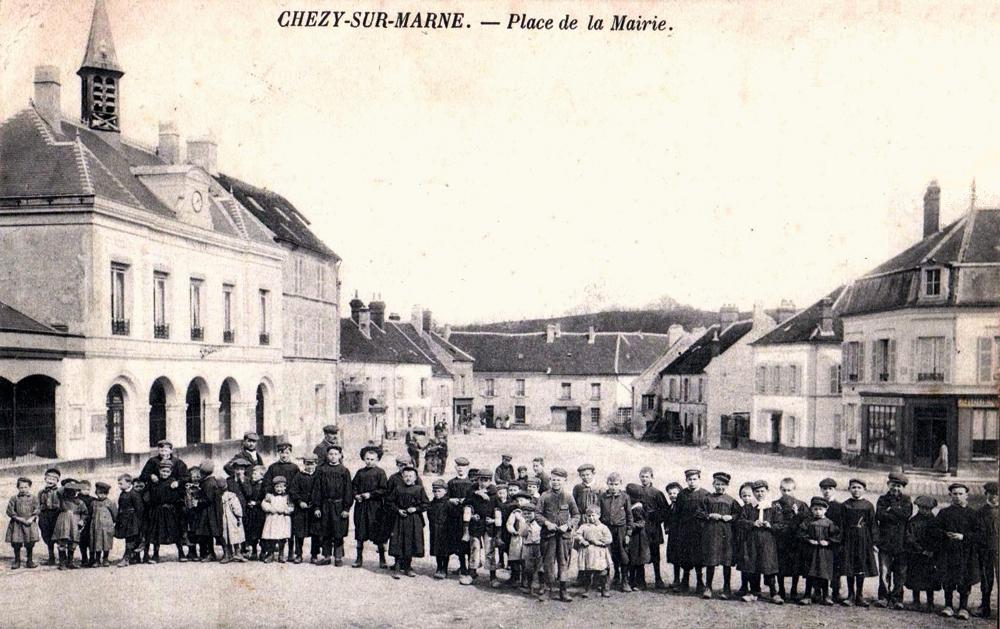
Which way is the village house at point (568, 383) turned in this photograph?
toward the camera

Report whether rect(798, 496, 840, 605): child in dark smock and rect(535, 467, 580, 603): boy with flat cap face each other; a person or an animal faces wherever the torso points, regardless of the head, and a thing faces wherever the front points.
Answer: no

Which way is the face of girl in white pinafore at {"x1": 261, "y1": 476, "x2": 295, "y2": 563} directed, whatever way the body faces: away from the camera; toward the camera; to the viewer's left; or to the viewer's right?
toward the camera

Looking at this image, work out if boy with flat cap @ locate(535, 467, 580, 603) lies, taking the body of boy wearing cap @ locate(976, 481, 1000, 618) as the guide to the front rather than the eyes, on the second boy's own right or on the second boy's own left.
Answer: on the second boy's own right

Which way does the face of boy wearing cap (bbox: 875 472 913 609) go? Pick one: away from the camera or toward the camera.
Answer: toward the camera

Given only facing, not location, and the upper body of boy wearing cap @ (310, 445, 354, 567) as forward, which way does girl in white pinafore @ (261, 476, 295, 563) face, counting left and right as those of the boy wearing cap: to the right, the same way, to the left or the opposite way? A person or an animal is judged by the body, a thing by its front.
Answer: the same way

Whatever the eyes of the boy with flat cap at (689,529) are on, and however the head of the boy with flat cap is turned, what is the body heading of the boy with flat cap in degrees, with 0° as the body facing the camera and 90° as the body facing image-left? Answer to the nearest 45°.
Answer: approximately 0°

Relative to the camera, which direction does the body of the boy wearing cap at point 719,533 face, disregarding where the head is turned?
toward the camera

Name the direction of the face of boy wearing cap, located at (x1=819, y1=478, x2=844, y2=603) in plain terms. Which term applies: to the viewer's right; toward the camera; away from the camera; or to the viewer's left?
toward the camera

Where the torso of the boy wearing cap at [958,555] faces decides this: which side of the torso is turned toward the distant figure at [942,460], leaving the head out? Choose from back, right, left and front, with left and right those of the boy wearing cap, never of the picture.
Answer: back

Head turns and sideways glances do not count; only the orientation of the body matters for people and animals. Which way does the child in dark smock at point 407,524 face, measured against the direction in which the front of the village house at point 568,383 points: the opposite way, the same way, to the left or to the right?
the same way

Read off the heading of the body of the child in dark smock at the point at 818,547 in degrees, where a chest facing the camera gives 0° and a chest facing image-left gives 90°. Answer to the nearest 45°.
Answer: approximately 0°

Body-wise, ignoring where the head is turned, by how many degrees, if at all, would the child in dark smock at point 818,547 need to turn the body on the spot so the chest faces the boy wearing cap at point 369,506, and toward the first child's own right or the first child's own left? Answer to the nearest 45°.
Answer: approximately 90° to the first child's own right

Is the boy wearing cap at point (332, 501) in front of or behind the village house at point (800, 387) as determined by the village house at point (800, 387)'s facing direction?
in front

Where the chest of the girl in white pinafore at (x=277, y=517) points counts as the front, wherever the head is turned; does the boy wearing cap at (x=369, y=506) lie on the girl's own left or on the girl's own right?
on the girl's own left

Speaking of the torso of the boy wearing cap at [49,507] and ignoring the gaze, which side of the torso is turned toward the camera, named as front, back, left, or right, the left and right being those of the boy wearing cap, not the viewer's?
front
